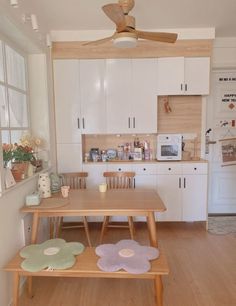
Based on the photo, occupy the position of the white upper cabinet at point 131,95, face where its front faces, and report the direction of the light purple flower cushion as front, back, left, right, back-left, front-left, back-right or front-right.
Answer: front

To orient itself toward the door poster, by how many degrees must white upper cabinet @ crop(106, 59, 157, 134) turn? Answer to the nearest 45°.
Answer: approximately 90° to its left

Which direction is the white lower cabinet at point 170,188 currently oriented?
toward the camera

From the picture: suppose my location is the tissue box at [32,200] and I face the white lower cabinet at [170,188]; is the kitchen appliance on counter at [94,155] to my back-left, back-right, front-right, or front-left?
front-left

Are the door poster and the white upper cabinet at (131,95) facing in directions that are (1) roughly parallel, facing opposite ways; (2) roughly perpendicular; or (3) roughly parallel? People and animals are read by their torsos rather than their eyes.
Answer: roughly parallel

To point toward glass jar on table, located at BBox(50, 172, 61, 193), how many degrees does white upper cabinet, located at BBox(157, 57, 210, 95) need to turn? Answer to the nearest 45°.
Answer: approximately 45° to its right

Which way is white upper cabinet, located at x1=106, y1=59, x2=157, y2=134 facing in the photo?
toward the camera

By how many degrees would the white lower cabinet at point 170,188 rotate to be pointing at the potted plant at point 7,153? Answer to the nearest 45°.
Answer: approximately 45° to its right

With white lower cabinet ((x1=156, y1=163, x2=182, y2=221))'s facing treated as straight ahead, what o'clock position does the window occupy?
The window is roughly at 2 o'clock from the white lower cabinet.

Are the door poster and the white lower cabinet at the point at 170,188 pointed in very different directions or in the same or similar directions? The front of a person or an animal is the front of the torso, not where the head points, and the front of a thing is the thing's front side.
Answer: same or similar directions

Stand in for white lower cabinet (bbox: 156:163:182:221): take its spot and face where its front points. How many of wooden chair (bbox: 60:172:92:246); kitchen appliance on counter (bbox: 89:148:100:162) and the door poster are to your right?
2
